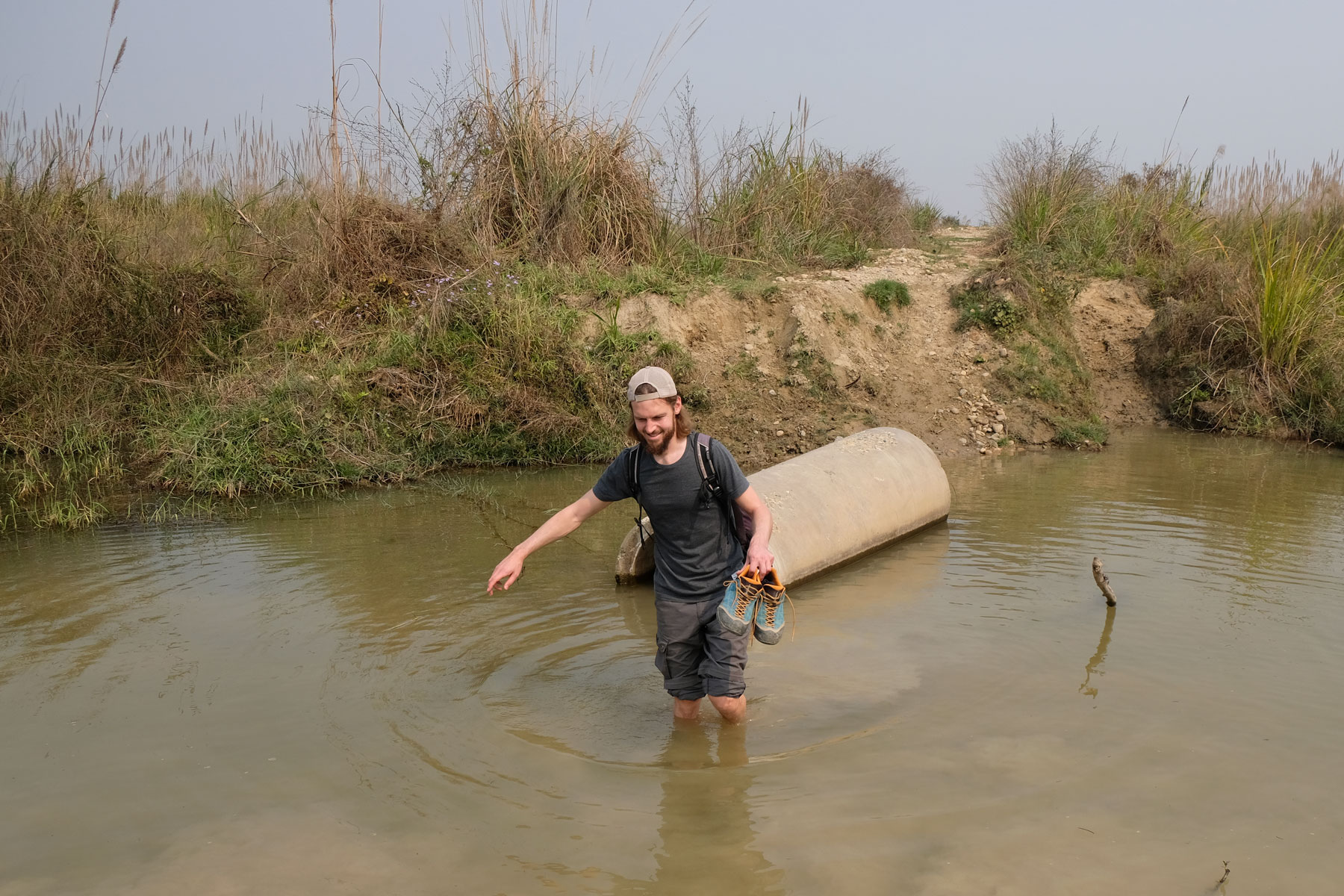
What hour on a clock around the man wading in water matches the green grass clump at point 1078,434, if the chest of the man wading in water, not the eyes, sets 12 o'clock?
The green grass clump is roughly at 7 o'clock from the man wading in water.

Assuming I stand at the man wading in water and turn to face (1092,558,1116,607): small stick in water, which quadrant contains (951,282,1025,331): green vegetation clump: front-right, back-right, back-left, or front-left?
front-left

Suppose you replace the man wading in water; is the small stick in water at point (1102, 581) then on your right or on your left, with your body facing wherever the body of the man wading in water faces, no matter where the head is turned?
on your left

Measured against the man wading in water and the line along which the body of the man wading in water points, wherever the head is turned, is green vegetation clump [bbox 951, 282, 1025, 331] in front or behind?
behind

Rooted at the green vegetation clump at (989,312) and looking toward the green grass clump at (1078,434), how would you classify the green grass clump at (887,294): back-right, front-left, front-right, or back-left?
back-right

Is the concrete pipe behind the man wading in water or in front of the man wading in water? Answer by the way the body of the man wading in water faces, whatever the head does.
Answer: behind

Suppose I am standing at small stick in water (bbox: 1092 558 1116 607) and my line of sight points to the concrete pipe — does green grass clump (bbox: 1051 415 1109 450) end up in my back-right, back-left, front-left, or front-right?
front-right

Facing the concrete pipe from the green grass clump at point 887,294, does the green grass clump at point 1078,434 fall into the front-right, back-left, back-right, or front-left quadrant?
front-left

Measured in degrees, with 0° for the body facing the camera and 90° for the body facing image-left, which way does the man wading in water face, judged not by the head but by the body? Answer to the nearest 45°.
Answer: approximately 0°

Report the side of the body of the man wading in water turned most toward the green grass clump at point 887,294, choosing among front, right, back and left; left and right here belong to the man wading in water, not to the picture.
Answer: back
